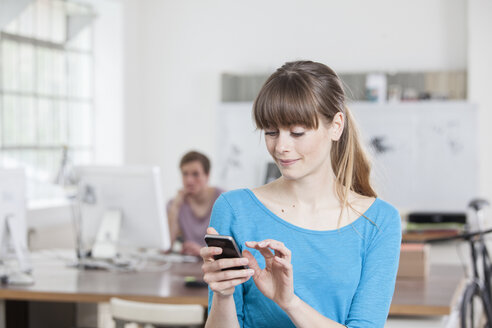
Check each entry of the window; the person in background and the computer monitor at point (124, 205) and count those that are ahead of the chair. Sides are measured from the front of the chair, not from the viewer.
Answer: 3

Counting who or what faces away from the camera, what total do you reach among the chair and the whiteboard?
1

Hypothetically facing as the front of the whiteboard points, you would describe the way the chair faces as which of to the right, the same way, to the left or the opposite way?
the opposite way

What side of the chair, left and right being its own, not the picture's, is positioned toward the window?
front

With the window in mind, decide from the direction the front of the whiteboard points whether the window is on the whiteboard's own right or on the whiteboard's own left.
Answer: on the whiteboard's own right

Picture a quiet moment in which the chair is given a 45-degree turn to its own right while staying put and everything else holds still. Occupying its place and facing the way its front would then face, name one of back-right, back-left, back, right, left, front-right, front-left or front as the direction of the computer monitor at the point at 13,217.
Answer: left

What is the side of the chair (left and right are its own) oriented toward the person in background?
front

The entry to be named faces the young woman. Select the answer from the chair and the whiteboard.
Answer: the whiteboard

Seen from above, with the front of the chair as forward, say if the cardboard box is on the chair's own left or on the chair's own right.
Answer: on the chair's own right

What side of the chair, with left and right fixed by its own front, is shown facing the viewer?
back

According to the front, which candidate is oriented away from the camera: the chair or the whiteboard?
the chair

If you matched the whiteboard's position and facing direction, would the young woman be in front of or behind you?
in front

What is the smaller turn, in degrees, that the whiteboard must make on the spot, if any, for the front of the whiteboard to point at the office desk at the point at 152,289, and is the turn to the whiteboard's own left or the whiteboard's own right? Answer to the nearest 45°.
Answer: approximately 45° to the whiteboard's own right
